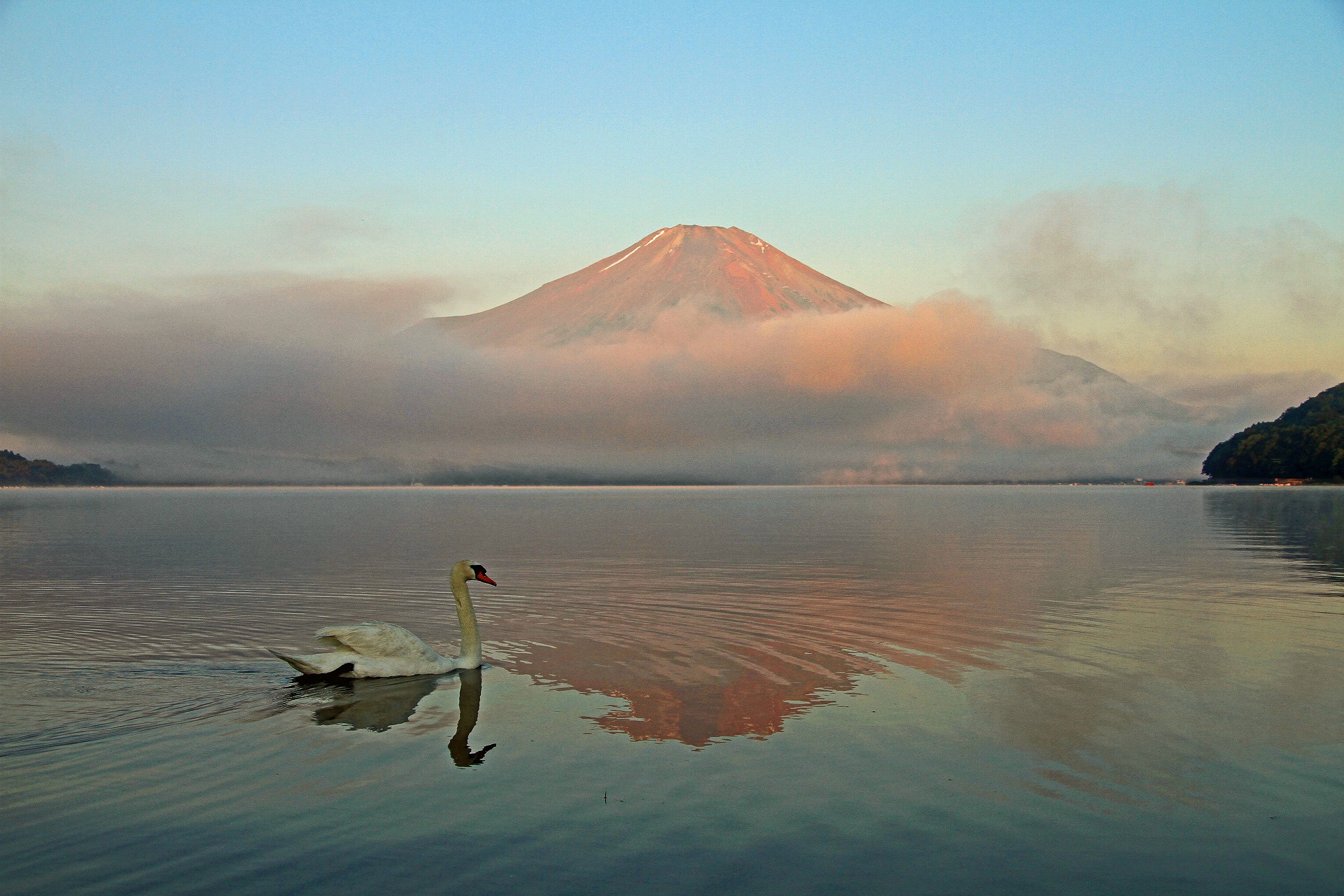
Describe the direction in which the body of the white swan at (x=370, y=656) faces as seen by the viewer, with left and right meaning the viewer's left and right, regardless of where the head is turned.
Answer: facing to the right of the viewer
